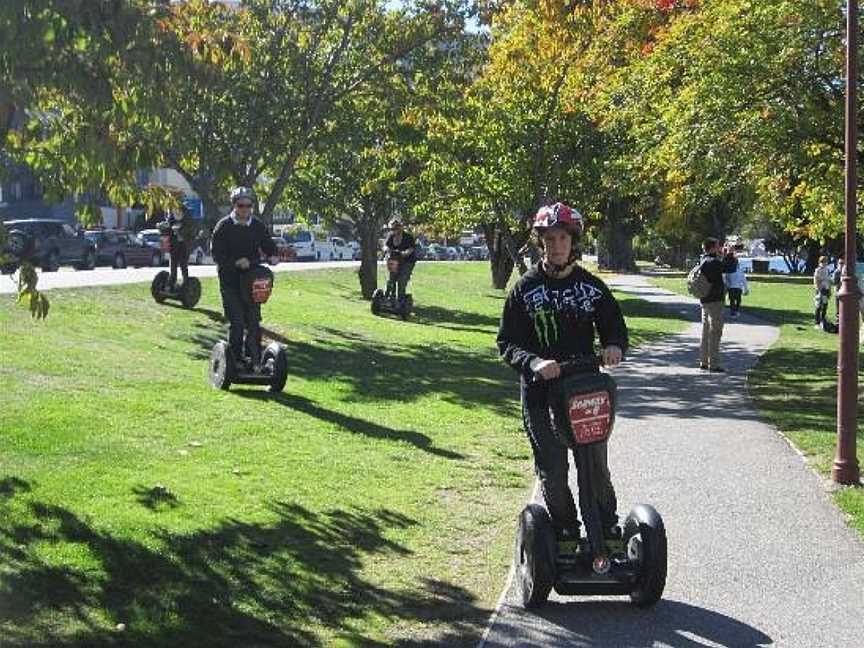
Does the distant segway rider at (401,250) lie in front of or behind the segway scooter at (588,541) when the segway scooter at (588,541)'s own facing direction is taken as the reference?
behind

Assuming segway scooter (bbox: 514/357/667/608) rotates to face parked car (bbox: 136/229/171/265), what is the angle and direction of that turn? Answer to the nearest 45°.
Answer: approximately 135° to its right

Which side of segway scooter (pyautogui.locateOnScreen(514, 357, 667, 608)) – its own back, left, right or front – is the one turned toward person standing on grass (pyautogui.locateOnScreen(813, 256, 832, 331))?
back

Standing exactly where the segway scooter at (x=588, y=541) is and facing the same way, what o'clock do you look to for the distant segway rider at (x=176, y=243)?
The distant segway rider is roughly at 5 o'clock from the segway scooter.

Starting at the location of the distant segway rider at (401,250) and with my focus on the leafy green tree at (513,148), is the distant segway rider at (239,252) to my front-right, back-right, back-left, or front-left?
back-right

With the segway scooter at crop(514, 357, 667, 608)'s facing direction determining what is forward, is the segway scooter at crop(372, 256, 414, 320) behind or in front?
behind

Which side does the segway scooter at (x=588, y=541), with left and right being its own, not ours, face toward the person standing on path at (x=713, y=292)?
back

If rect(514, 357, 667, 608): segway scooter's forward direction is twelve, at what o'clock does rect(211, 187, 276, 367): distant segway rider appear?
The distant segway rider is roughly at 5 o'clock from the segway scooter.

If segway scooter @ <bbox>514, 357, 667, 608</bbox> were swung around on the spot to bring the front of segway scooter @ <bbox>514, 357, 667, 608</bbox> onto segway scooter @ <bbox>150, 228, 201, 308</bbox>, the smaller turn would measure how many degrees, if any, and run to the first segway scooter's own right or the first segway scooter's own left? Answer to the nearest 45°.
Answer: approximately 135° to the first segway scooter's own right

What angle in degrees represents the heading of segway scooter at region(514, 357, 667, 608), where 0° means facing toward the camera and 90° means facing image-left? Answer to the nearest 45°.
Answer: approximately 0°

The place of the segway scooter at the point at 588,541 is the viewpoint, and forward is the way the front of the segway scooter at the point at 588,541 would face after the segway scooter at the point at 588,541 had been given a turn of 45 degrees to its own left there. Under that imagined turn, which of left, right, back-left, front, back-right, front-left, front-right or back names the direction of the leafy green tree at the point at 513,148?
back-left
